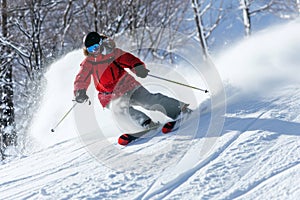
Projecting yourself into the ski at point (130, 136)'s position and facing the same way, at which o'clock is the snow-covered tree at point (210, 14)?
The snow-covered tree is roughly at 5 o'clock from the ski.

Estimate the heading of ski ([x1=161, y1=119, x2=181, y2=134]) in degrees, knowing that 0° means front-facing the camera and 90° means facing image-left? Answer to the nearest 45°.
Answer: approximately 45°

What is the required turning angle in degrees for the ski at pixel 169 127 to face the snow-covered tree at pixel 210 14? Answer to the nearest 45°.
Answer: approximately 135° to its right

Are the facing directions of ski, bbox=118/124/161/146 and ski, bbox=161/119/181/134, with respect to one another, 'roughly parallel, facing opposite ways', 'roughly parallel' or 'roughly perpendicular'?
roughly parallel

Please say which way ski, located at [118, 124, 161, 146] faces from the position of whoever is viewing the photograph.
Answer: facing the viewer and to the left of the viewer

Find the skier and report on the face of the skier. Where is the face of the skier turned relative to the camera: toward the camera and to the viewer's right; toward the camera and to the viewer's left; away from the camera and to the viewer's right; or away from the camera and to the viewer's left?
toward the camera and to the viewer's left
